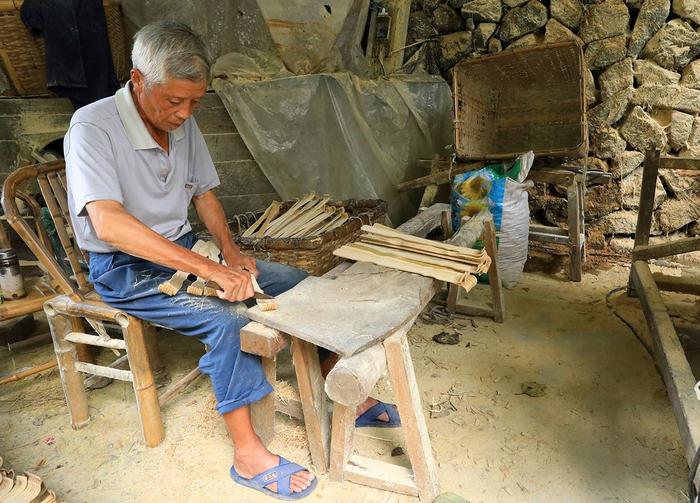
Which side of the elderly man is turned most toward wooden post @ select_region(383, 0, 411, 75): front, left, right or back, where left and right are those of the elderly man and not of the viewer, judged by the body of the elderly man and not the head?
left

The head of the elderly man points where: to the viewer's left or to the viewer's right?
to the viewer's right

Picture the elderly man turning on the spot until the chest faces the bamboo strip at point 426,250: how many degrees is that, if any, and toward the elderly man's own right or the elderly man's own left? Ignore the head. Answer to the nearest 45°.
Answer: approximately 45° to the elderly man's own left

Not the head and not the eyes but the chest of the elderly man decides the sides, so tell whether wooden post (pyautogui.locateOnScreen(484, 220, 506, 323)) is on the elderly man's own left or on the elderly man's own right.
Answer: on the elderly man's own left

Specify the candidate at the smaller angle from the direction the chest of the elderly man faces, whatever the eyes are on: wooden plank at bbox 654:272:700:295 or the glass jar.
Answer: the wooden plank

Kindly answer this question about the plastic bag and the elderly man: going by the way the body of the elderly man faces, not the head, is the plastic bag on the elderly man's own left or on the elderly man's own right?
on the elderly man's own left

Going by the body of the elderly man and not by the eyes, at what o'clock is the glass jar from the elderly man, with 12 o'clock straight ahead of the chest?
The glass jar is roughly at 6 o'clock from the elderly man.

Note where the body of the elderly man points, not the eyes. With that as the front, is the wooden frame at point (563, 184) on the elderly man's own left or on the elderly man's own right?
on the elderly man's own left

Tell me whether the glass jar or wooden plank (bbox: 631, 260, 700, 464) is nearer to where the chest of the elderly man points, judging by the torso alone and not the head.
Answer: the wooden plank

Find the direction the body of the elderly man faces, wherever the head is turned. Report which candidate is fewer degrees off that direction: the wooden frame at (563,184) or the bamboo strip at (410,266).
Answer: the bamboo strip

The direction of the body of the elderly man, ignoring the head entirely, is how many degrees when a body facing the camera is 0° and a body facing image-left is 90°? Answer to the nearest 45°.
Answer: approximately 315°
